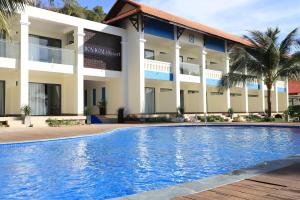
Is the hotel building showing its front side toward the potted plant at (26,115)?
no

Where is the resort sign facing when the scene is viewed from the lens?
facing the viewer and to the right of the viewer

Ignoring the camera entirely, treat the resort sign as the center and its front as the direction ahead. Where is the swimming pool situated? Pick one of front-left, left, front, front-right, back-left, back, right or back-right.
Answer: front-right

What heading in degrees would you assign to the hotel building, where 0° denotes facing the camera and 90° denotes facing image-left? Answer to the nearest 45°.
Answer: approximately 315°

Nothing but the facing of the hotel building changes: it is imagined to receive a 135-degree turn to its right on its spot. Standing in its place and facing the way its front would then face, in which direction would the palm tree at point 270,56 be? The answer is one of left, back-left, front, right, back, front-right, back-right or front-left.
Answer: back

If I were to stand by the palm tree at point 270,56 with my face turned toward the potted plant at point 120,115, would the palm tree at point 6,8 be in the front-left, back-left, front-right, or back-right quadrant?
front-left
